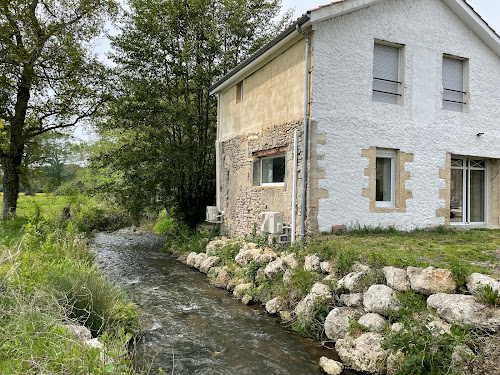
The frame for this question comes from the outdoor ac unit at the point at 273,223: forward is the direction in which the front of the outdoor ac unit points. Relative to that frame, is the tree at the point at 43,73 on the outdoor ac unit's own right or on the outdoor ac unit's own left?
on the outdoor ac unit's own right

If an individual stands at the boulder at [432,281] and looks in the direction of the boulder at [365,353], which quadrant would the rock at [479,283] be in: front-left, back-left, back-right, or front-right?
back-left

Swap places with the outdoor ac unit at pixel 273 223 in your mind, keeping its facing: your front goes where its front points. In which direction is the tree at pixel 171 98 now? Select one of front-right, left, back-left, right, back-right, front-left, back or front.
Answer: right

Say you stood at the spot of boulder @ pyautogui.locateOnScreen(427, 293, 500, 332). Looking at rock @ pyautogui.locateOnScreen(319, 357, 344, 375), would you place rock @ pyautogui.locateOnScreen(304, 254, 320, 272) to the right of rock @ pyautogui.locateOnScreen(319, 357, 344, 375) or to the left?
right

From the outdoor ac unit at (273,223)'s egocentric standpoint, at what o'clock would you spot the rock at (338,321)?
The rock is roughly at 10 o'clock from the outdoor ac unit.

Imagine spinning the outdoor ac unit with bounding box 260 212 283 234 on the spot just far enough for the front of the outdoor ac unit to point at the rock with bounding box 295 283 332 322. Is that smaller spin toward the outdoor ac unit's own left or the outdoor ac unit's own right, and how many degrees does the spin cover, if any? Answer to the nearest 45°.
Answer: approximately 45° to the outdoor ac unit's own left

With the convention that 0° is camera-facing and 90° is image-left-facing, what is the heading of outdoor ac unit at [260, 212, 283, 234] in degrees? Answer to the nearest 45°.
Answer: approximately 45°

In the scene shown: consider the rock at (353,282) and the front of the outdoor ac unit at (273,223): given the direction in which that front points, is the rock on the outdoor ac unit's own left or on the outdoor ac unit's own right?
on the outdoor ac unit's own left

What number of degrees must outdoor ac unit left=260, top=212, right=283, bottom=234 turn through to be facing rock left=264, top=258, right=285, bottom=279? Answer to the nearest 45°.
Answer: approximately 45° to its left

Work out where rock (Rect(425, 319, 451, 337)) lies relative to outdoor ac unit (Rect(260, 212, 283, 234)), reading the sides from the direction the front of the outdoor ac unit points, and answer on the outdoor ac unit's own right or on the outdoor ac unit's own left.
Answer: on the outdoor ac unit's own left
